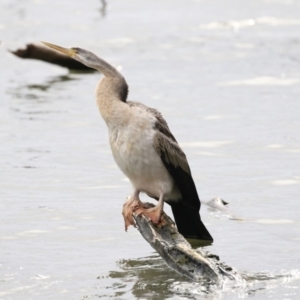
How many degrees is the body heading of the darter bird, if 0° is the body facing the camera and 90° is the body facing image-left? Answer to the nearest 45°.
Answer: approximately 45°
